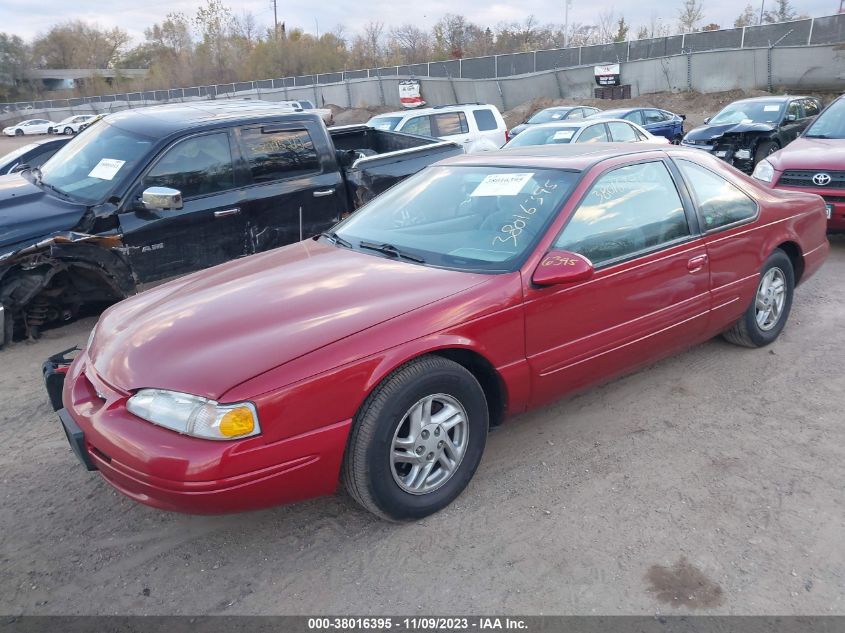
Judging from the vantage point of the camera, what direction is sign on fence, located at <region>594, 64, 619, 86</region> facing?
facing the viewer

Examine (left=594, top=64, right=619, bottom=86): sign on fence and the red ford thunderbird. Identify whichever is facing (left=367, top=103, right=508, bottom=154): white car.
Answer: the sign on fence

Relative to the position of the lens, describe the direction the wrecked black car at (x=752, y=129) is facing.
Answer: facing the viewer and to the left of the viewer

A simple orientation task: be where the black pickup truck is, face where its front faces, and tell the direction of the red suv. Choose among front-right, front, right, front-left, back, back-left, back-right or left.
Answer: back-left

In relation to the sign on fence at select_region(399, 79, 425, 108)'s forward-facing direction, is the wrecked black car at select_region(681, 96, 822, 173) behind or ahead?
ahead

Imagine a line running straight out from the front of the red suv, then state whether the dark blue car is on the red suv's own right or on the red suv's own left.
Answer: on the red suv's own right

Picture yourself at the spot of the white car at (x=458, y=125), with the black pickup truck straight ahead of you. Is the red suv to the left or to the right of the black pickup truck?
left

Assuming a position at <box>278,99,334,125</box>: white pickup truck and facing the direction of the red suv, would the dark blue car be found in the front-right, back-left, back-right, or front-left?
front-left

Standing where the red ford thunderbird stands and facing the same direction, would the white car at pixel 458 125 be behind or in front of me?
behind

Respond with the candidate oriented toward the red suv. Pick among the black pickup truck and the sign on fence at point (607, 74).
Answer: the sign on fence

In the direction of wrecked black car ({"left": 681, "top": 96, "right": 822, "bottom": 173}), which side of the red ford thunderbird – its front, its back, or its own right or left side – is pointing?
back

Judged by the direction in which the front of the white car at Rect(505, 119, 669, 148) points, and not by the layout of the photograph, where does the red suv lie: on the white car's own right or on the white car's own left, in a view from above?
on the white car's own left

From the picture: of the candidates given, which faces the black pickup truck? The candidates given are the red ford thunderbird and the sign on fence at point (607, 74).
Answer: the sign on fence

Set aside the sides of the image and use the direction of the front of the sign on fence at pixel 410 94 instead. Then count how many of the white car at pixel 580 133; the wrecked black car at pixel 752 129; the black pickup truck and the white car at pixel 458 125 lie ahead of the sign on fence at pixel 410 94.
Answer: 4

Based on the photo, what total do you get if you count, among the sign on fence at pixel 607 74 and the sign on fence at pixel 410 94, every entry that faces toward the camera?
2
